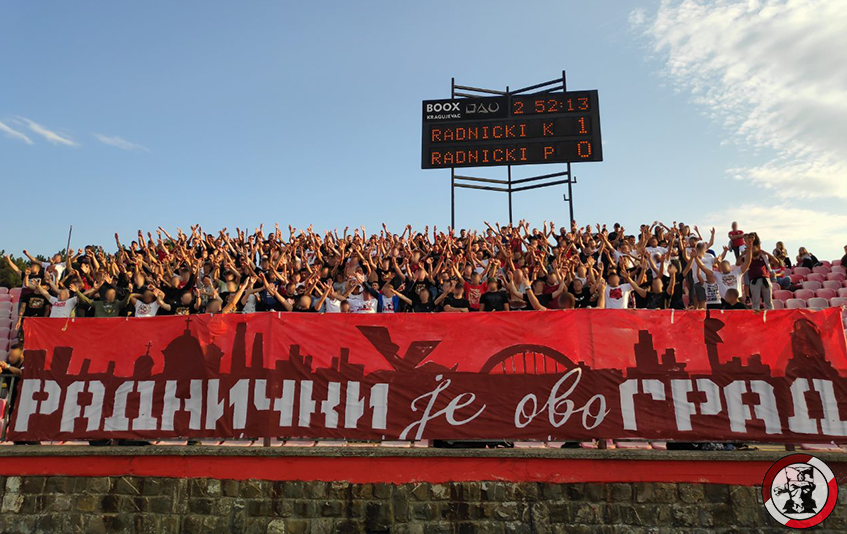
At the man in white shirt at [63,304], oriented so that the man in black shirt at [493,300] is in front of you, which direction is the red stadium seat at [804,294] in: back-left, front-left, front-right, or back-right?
front-left

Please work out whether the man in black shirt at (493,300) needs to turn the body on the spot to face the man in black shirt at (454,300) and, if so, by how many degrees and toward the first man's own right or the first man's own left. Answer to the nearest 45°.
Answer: approximately 90° to the first man's own right

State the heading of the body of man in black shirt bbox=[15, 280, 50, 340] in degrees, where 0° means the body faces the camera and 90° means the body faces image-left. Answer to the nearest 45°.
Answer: approximately 0°

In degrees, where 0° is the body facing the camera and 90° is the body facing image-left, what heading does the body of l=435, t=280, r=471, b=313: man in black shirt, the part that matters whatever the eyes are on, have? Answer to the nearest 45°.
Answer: approximately 0°

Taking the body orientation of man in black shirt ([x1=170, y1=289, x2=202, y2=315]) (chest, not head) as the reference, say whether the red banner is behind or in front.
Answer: in front

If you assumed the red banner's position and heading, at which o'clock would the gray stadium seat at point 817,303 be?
The gray stadium seat is roughly at 8 o'clock from the red banner.

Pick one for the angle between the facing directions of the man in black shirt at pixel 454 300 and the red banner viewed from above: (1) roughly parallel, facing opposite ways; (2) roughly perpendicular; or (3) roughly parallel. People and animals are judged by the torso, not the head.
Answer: roughly parallel

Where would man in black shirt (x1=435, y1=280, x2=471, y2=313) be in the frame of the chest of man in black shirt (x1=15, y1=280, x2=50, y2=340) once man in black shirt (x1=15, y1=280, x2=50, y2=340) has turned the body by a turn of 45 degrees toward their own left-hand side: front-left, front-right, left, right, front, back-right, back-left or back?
front

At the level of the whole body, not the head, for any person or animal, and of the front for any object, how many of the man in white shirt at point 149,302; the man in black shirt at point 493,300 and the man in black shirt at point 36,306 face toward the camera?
3

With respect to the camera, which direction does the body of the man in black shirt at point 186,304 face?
toward the camera

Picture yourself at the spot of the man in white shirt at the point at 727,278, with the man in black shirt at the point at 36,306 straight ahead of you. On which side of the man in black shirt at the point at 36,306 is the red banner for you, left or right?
left
